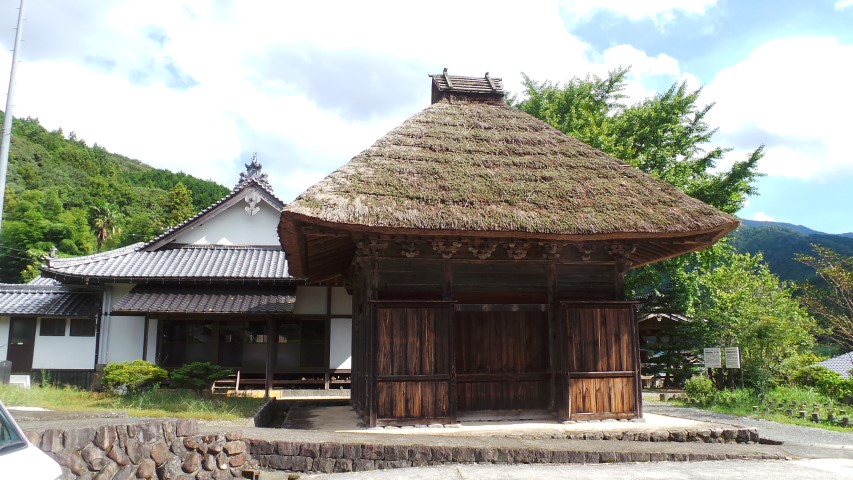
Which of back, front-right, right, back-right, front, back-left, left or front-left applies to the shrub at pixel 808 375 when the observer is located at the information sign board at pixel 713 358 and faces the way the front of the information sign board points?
back-left

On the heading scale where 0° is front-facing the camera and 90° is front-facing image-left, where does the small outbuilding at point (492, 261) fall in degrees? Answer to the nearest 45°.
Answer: approximately 0°

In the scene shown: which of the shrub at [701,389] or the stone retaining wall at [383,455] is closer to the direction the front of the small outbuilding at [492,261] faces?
the stone retaining wall

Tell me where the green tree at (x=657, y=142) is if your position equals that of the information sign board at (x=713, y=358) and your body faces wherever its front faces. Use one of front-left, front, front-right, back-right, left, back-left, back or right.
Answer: back

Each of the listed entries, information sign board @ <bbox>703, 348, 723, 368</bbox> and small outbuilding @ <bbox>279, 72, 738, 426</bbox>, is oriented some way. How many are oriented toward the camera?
2

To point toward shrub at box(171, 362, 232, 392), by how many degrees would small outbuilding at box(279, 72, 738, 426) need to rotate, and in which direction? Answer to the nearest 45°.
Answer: approximately 135° to its right

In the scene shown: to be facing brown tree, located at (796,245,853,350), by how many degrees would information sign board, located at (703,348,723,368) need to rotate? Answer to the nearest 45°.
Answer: approximately 135° to its left
